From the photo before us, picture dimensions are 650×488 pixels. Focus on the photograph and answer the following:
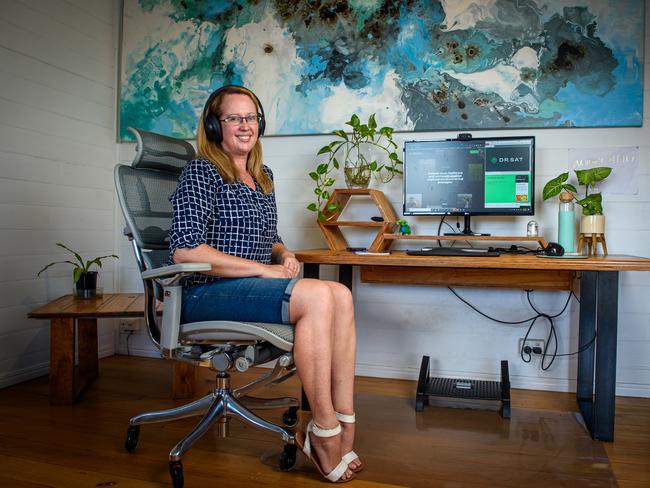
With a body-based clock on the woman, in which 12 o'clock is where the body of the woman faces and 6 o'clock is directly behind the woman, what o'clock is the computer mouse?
The computer mouse is roughly at 10 o'clock from the woman.

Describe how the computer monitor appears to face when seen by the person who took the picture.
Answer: facing the viewer

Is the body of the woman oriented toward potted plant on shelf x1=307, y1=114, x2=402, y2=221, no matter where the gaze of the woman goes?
no

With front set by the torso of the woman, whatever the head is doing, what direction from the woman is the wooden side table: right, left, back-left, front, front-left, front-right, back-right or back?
back

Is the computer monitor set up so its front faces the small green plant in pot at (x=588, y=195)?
no

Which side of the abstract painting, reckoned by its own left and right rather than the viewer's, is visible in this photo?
front

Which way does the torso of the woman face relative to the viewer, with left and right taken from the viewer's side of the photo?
facing the viewer and to the right of the viewer

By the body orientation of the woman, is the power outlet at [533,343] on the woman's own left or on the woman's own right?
on the woman's own left

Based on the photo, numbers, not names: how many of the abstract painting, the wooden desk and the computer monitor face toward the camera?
3

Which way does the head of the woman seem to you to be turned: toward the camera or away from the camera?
toward the camera

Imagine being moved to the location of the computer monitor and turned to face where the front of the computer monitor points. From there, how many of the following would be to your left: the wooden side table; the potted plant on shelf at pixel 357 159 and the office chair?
0
